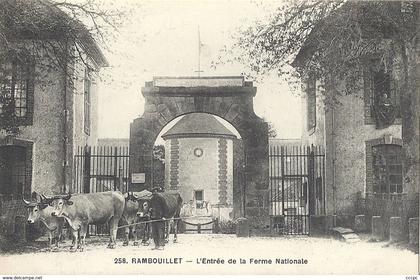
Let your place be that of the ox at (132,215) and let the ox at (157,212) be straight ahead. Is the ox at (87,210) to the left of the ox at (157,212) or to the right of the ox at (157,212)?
right

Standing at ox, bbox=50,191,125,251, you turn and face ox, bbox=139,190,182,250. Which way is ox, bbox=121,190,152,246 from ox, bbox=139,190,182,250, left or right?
left
